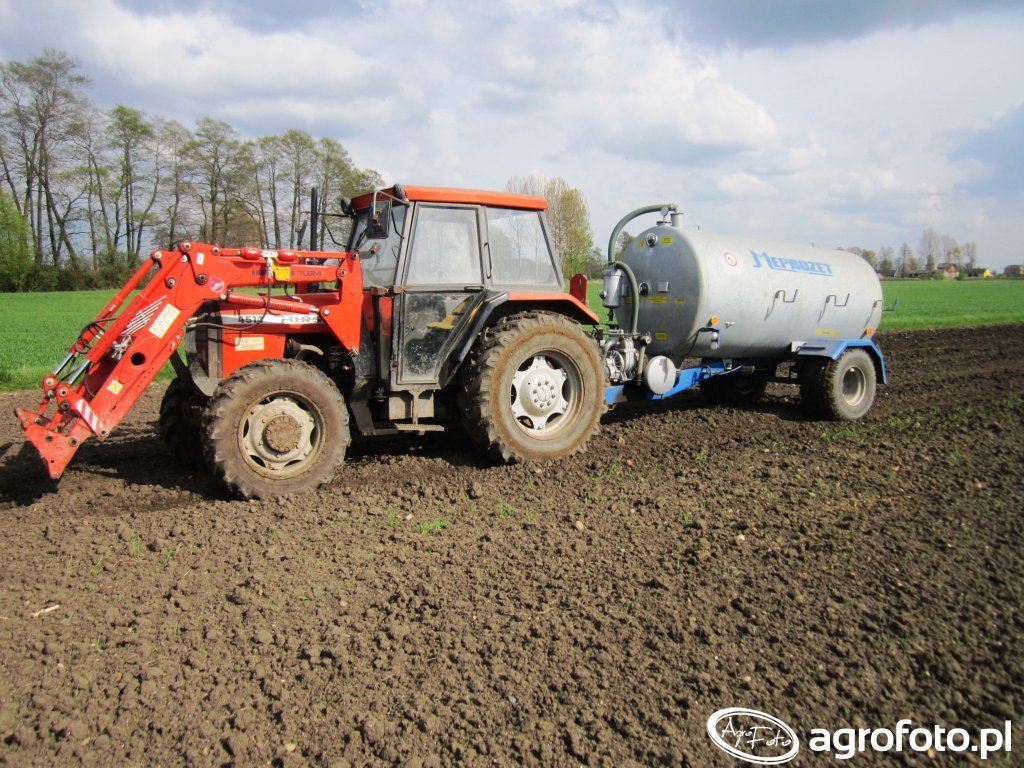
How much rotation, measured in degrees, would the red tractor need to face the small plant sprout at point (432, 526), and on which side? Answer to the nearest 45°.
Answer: approximately 45° to its left

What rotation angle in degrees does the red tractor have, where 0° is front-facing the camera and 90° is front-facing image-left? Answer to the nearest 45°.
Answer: approximately 45°
